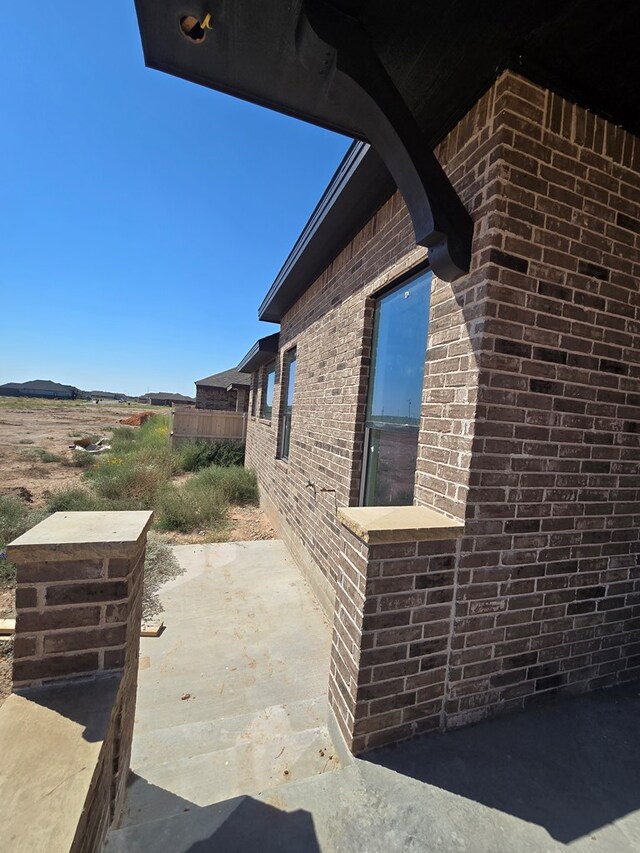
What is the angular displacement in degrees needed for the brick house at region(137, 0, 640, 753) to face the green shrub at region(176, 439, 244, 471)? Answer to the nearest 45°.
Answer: approximately 45° to its right

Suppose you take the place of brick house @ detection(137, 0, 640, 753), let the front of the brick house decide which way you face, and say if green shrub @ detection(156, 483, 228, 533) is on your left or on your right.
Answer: on your right

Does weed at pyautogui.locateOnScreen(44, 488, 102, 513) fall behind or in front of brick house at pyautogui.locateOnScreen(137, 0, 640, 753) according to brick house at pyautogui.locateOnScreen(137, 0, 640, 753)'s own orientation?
in front

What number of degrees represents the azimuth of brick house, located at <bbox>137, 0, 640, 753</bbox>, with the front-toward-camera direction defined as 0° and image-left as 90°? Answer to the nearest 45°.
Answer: approximately 90°

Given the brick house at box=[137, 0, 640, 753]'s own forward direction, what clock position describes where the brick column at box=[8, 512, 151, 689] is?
The brick column is roughly at 11 o'clock from the brick house.

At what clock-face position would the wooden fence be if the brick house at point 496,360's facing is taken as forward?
The wooden fence is roughly at 2 o'clock from the brick house.

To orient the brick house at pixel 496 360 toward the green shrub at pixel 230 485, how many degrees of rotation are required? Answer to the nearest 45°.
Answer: approximately 45° to its right

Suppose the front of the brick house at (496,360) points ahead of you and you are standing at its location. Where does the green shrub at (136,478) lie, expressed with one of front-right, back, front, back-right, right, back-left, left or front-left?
front-right

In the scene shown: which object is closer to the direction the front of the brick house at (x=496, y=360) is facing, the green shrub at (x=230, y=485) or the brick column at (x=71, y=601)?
the brick column

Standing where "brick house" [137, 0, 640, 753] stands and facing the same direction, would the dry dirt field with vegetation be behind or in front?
in front
